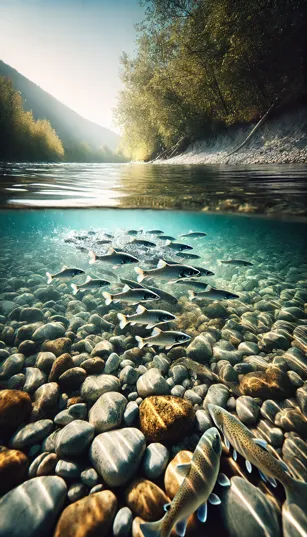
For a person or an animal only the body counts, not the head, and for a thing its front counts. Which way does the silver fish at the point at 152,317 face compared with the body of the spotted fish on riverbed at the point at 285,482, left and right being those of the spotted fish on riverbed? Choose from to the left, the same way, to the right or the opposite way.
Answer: to the right

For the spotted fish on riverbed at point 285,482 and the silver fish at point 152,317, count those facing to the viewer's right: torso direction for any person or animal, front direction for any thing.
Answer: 1

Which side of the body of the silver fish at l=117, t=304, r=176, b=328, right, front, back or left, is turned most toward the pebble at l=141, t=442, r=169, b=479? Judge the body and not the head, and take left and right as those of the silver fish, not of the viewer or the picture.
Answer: right

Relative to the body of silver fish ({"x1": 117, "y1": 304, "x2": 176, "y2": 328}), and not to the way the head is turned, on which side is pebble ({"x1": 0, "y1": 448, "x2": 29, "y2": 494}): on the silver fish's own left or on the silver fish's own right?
on the silver fish's own right

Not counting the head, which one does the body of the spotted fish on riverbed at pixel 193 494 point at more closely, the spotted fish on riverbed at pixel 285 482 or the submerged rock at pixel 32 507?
the spotted fish on riverbed

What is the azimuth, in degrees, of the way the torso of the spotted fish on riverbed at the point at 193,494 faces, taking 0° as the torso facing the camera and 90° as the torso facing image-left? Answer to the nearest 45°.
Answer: approximately 225°

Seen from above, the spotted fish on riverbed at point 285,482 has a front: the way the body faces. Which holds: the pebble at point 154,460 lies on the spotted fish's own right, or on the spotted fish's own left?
on the spotted fish's own left

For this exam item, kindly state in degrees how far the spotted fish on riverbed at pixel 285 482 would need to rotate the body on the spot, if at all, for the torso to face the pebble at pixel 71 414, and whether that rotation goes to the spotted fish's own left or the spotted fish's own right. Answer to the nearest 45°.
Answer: approximately 45° to the spotted fish's own left

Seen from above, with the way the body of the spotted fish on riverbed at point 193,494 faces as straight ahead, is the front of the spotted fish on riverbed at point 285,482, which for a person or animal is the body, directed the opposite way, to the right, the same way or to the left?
to the left

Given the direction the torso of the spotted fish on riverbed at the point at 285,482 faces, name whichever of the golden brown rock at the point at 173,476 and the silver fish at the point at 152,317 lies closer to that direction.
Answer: the silver fish

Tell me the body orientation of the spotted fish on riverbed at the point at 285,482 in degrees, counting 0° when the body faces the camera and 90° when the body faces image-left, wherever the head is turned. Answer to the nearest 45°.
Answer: approximately 135°

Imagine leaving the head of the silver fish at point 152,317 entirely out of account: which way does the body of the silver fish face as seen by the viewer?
to the viewer's right
